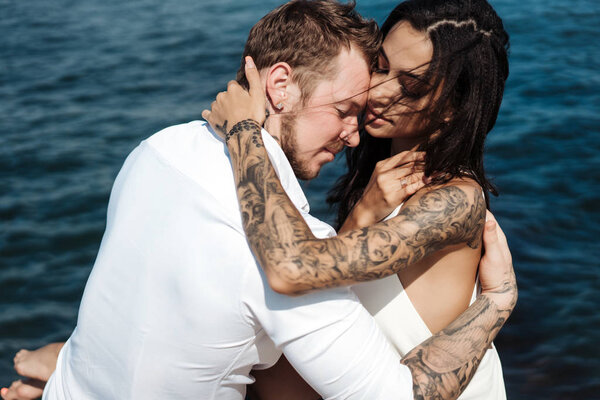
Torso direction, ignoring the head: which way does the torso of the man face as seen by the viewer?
to the viewer's right

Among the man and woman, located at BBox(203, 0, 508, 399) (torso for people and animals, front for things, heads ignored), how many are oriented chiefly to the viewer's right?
1

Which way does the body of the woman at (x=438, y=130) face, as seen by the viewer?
to the viewer's left

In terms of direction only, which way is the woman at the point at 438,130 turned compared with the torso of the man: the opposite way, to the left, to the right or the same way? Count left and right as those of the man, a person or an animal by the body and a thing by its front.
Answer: the opposite way
